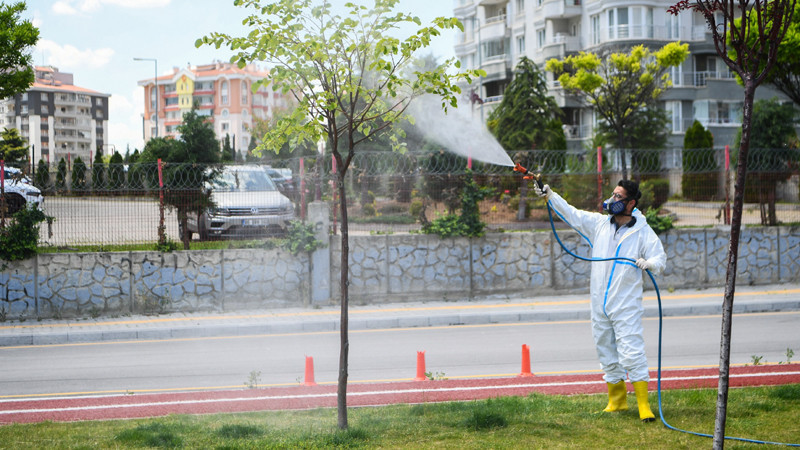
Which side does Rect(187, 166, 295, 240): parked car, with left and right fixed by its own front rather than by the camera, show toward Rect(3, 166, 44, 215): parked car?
right

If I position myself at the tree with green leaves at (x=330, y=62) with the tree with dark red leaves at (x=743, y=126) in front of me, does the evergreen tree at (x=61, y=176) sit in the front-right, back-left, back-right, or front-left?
back-left

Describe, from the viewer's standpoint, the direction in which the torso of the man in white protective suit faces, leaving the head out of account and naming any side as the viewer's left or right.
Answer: facing the viewer and to the left of the viewer

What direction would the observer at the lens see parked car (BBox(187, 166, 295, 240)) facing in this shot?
facing the viewer

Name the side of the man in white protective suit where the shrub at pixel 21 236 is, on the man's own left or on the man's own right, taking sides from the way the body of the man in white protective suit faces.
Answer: on the man's own right

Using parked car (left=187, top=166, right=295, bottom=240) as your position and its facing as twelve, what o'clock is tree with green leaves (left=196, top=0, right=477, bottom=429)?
The tree with green leaves is roughly at 12 o'clock from the parked car.

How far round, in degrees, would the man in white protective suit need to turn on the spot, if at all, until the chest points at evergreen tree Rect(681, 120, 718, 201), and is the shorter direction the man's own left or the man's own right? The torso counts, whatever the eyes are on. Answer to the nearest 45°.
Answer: approximately 135° to the man's own right

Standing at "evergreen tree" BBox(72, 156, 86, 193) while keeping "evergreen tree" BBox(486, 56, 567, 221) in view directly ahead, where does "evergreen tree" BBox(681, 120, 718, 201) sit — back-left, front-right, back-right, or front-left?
front-left

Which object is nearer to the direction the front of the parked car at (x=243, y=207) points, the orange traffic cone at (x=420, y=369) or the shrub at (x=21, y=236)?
the orange traffic cone

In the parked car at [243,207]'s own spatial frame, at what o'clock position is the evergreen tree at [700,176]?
The evergreen tree is roughly at 9 o'clock from the parked car.

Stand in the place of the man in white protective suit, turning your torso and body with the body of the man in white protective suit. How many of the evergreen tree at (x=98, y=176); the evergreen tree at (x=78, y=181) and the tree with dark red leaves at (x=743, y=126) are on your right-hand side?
2

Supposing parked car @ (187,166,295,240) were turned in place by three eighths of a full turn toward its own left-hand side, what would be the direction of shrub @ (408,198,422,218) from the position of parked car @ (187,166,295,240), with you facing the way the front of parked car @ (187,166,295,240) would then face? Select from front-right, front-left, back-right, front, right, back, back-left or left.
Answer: front-right

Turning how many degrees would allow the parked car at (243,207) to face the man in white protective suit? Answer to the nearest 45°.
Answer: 0° — it already faces them

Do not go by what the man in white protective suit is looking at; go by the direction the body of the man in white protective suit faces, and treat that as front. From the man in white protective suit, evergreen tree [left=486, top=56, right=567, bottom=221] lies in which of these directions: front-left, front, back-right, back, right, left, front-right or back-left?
back-right

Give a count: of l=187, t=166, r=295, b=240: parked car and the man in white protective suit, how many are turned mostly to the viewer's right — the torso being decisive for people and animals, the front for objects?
0

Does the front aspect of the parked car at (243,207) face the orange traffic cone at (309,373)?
yes
